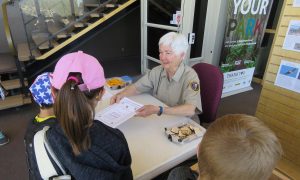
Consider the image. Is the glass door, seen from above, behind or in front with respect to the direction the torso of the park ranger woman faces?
behind

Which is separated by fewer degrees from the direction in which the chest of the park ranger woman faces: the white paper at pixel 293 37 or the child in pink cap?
the child in pink cap

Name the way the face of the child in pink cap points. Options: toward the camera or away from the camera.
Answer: away from the camera

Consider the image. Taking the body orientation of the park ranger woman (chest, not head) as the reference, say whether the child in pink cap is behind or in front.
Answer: in front

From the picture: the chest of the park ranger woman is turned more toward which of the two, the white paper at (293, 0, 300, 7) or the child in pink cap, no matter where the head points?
the child in pink cap

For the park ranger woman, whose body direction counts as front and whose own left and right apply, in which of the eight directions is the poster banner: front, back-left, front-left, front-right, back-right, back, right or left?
back

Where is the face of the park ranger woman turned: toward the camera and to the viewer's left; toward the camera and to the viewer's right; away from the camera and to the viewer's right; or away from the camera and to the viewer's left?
toward the camera and to the viewer's left

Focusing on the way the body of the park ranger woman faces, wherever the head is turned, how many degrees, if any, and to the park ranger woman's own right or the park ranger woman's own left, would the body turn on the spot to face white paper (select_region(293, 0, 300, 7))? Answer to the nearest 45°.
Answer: approximately 135° to the park ranger woman's own left

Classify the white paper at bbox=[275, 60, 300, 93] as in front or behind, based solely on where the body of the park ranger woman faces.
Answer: behind

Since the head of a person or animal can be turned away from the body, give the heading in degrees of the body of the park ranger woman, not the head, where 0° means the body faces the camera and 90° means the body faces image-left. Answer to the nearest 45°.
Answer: approximately 45°

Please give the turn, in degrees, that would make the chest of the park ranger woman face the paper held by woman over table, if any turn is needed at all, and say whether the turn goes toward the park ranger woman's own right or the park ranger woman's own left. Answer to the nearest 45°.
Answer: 0° — they already face it
